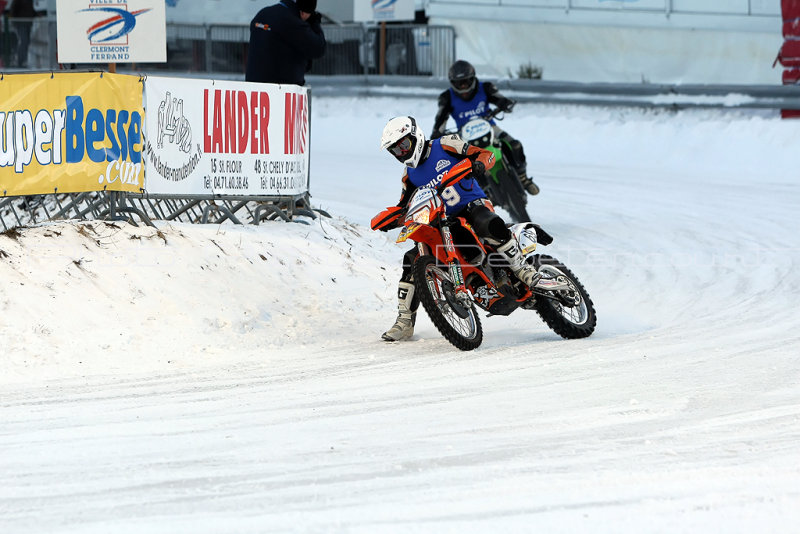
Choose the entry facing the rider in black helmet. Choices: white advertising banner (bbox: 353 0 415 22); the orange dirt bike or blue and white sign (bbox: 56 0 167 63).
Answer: the white advertising banner

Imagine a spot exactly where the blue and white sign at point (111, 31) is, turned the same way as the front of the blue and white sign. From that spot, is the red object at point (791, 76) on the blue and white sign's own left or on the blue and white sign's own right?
on the blue and white sign's own left

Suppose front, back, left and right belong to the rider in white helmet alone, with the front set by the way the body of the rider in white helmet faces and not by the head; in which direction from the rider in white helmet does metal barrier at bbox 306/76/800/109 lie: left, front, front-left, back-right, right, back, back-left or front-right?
back-right

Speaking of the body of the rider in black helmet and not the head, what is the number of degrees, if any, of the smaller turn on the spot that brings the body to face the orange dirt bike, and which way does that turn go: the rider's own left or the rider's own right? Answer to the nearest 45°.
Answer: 0° — they already face it

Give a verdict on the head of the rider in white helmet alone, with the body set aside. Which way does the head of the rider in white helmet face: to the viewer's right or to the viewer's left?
to the viewer's left

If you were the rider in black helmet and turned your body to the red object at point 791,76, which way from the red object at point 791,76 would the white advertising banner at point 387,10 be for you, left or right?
left

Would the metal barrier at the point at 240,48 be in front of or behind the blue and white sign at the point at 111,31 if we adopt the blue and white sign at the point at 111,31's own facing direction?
behind

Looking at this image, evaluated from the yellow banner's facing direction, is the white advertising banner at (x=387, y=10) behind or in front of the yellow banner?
behind

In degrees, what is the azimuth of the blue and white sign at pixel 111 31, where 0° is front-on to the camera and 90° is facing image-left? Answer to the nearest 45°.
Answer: approximately 0°
